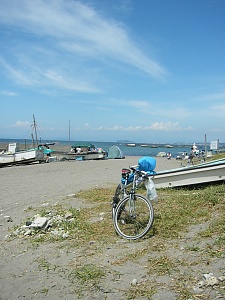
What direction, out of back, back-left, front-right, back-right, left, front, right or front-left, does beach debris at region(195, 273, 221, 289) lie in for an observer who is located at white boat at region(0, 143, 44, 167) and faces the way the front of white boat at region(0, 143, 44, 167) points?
right

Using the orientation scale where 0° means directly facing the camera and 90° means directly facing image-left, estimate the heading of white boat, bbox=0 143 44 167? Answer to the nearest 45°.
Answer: approximately 270°

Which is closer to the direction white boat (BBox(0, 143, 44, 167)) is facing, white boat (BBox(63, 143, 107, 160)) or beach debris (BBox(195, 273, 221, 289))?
the white boat

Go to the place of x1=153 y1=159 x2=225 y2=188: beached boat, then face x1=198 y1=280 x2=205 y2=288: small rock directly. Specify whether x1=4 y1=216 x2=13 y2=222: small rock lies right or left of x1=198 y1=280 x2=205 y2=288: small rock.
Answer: right

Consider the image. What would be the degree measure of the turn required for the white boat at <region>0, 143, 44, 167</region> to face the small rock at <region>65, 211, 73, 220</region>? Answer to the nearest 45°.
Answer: approximately 90° to its left

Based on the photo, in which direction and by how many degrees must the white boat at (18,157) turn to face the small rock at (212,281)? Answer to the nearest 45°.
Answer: approximately 90° to its right
